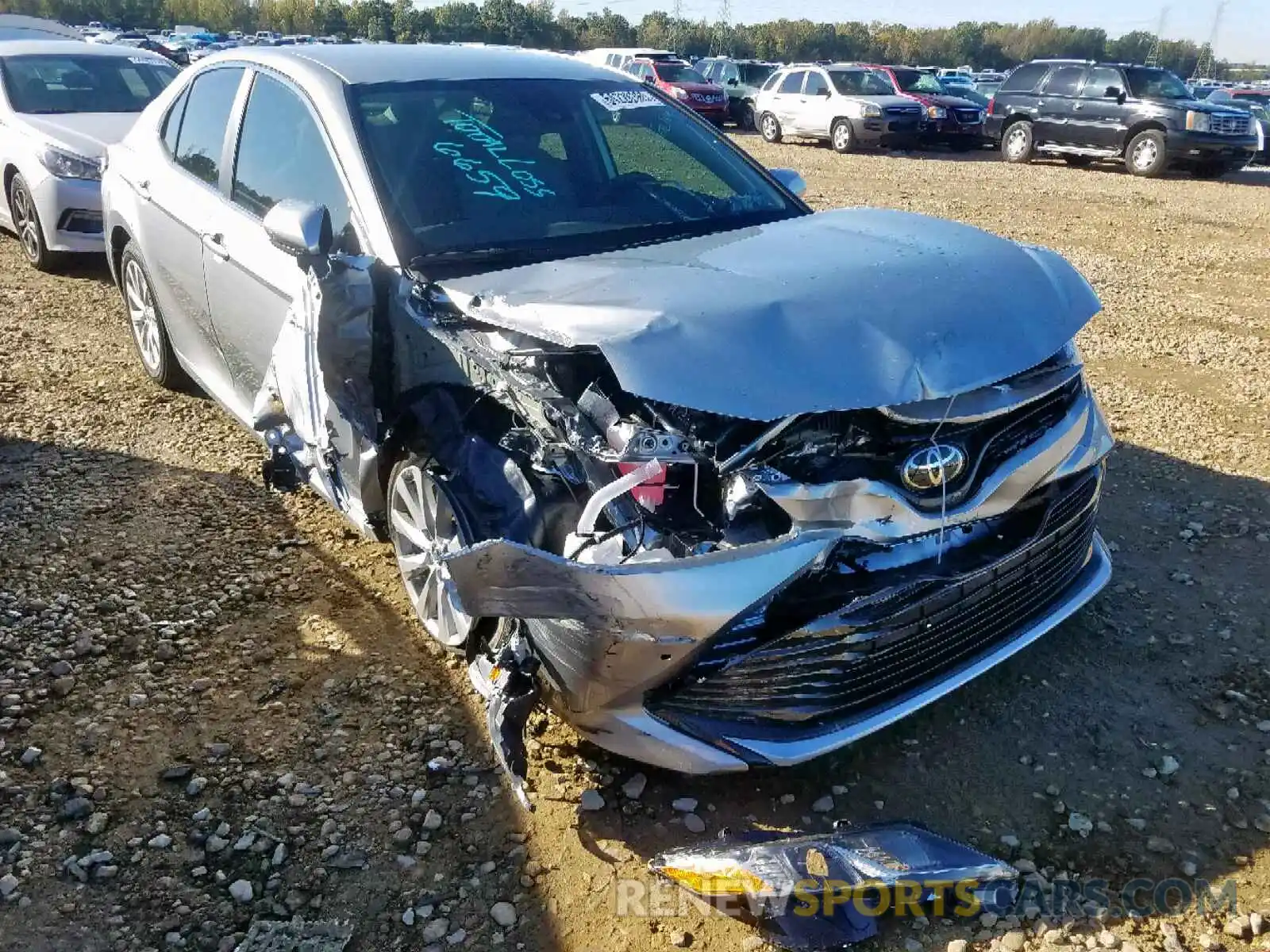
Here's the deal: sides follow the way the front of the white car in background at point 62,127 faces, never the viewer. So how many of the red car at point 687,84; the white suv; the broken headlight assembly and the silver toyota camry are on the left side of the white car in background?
2

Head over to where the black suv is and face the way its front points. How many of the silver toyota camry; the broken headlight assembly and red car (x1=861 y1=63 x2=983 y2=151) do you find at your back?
1

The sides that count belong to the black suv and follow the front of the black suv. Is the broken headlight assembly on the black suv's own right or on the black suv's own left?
on the black suv's own right

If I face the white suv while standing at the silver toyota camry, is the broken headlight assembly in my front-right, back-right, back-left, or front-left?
back-right

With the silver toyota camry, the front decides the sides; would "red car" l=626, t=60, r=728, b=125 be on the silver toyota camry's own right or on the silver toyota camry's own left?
on the silver toyota camry's own left

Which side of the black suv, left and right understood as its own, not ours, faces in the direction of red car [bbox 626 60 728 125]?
back

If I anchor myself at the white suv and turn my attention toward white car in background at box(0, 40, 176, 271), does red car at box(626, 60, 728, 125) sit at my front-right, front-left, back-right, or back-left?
back-right

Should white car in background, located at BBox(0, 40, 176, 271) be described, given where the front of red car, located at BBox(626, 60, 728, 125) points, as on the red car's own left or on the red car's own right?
on the red car's own right

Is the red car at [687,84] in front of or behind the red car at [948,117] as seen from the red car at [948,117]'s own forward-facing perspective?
behind
